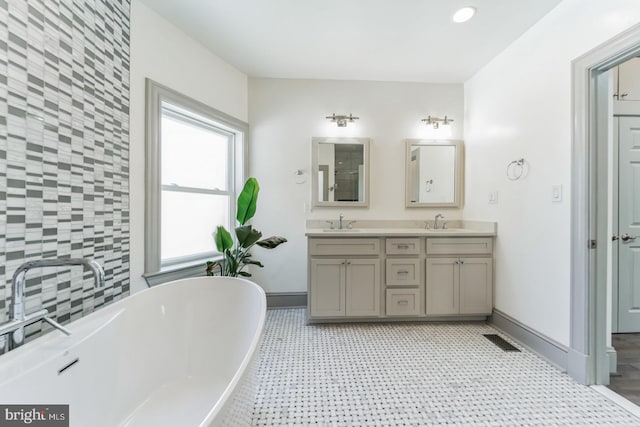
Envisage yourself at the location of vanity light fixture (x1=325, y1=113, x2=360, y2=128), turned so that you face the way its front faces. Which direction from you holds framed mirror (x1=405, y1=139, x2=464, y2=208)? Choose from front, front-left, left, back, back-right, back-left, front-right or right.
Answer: left

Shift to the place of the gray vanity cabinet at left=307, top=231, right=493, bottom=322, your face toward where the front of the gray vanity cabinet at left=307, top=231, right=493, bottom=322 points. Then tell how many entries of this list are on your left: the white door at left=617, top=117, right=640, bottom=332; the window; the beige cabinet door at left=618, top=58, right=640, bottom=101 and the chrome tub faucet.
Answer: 2

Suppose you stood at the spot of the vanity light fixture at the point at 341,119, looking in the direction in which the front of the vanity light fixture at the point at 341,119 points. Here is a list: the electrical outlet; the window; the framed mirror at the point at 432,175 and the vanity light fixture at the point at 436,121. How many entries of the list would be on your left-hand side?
3

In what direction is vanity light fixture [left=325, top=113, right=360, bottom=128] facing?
toward the camera

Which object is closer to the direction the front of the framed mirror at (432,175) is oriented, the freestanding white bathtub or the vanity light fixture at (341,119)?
the freestanding white bathtub

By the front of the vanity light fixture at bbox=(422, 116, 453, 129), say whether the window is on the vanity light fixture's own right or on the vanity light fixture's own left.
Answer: on the vanity light fixture's own right

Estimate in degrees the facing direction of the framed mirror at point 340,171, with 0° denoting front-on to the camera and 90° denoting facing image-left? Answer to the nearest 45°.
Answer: approximately 0°

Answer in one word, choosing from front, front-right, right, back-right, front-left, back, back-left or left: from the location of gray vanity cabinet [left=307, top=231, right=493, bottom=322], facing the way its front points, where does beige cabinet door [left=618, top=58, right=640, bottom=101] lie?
left

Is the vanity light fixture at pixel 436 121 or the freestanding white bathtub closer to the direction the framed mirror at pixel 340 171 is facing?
the freestanding white bathtub

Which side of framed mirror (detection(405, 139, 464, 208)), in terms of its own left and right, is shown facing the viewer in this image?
front
